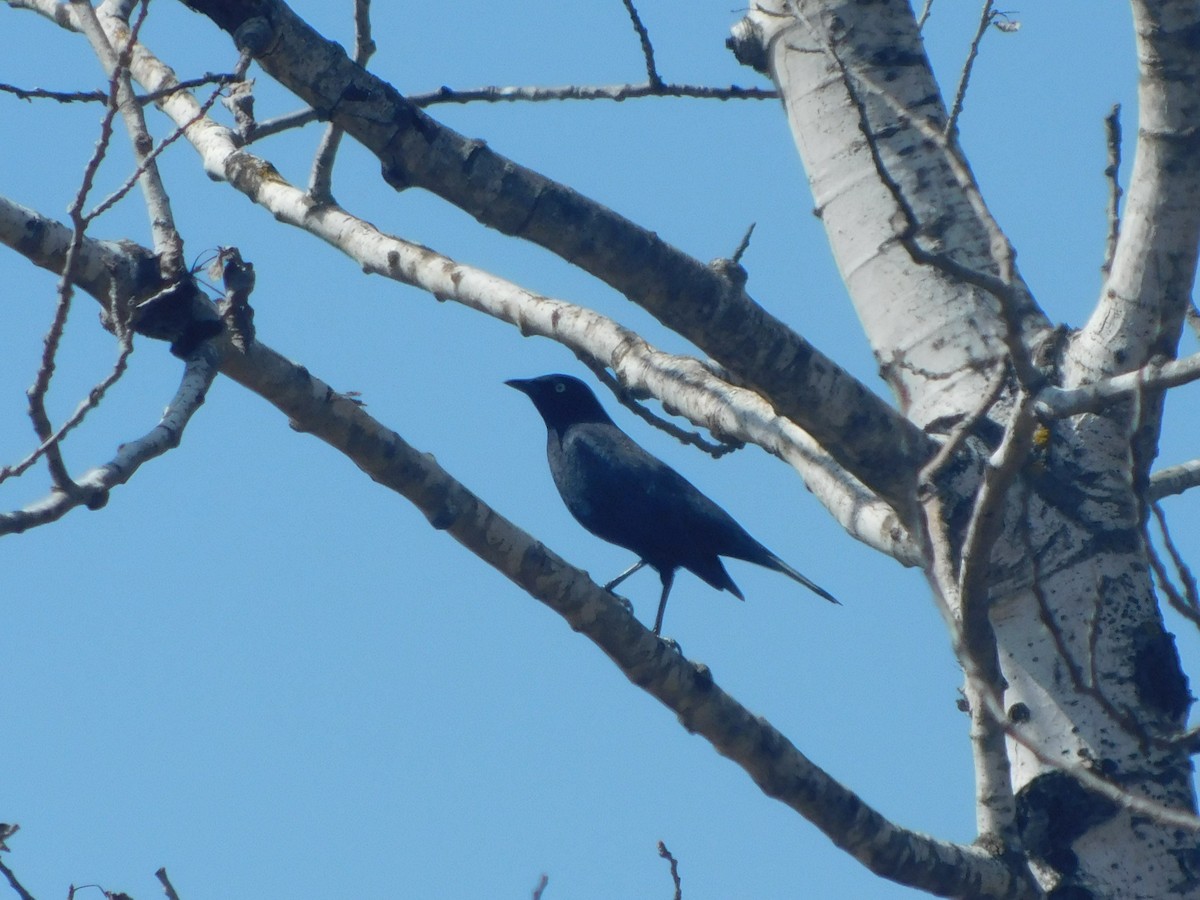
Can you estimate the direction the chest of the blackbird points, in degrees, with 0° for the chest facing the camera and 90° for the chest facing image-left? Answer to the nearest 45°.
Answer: approximately 90°
